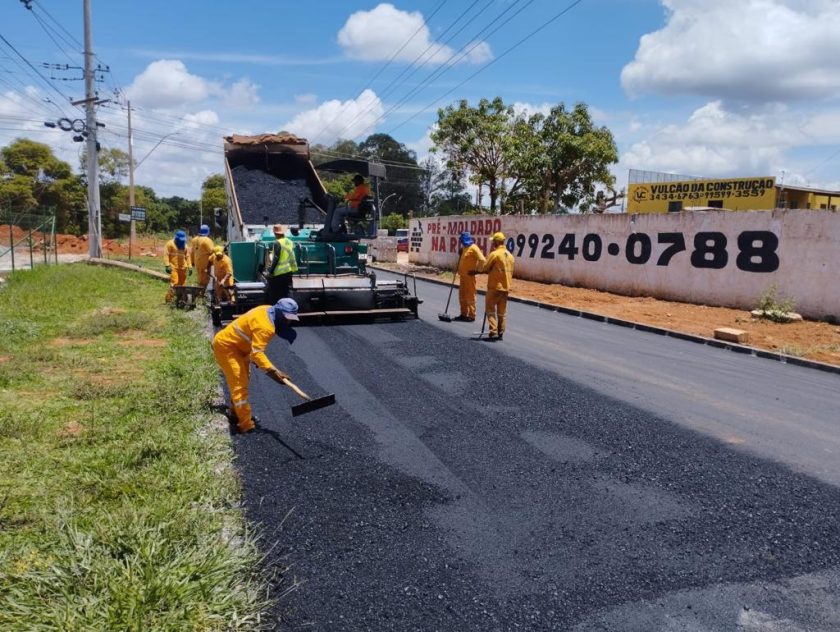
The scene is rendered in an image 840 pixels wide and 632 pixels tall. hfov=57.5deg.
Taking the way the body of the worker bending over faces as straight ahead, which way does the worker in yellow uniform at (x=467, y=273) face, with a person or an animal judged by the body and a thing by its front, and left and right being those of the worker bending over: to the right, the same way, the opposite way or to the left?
the opposite way

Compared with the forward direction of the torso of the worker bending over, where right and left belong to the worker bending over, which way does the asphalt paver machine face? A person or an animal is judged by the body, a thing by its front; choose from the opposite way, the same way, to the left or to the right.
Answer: to the left

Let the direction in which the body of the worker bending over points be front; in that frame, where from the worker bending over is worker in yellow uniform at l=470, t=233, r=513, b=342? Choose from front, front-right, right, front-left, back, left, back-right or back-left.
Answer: front-left

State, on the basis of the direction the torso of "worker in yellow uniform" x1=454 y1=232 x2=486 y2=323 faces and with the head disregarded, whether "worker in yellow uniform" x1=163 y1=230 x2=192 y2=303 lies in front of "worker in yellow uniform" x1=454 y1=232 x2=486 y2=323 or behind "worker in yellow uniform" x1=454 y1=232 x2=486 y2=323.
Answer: in front

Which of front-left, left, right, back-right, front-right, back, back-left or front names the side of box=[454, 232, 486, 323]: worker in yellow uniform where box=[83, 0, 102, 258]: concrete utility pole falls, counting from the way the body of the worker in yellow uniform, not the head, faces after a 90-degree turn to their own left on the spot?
back-right

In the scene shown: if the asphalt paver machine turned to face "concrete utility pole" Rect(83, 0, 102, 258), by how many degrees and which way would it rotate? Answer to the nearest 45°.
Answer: approximately 45° to its left

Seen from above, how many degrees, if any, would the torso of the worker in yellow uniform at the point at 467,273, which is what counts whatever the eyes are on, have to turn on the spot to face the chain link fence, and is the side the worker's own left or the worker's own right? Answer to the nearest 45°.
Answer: approximately 45° to the worker's own right

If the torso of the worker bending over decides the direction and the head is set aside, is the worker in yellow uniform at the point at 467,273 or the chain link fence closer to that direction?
the worker in yellow uniform

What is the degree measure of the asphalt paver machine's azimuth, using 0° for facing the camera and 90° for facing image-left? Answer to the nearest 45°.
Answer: approximately 180°

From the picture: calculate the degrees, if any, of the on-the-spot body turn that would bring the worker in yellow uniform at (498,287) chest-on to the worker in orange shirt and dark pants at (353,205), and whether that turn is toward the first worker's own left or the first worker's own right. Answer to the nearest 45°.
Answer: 0° — they already face them

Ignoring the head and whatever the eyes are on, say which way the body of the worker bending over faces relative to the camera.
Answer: to the viewer's right

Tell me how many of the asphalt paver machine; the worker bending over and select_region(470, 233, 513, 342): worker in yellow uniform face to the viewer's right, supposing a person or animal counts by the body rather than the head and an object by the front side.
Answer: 1
